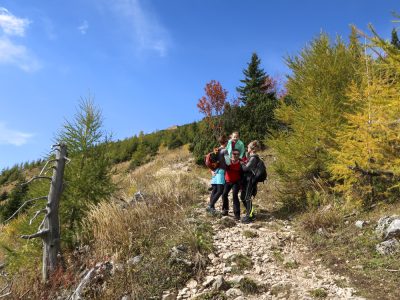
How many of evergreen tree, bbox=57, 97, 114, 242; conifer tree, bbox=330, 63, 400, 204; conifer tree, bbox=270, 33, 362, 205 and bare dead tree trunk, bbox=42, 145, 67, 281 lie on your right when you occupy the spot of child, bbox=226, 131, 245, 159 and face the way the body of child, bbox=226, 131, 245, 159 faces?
2

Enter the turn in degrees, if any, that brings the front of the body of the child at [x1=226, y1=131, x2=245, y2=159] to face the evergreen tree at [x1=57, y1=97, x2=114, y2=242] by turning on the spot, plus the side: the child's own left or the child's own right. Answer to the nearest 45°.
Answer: approximately 90° to the child's own right

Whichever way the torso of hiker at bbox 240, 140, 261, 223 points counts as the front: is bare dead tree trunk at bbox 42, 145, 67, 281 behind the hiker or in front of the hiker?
in front

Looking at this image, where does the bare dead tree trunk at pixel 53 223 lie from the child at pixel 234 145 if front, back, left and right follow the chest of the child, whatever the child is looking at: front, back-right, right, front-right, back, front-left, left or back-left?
right

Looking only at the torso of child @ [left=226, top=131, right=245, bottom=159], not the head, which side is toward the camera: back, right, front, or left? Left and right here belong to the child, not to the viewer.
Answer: front

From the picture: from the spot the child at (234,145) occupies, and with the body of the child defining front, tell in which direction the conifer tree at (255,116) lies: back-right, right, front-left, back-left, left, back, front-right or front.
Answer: back
